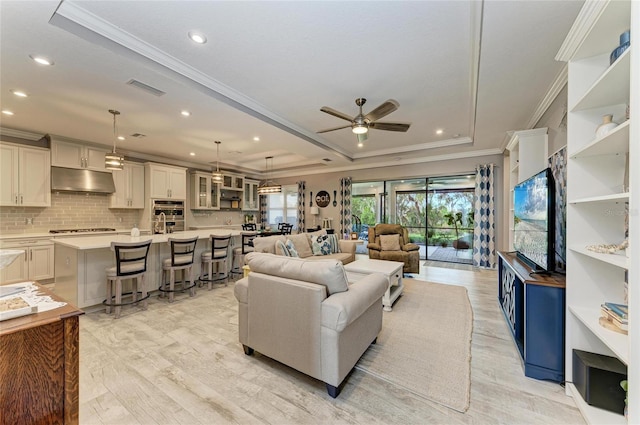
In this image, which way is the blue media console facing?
to the viewer's left

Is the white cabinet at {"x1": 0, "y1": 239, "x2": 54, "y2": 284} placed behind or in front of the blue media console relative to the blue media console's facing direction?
in front

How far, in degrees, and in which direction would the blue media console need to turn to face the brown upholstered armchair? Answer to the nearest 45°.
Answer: approximately 45° to its right

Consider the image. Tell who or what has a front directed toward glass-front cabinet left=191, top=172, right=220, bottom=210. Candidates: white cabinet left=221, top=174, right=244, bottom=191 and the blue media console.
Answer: the blue media console

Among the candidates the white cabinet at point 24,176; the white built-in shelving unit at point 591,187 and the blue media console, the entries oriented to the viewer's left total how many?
2

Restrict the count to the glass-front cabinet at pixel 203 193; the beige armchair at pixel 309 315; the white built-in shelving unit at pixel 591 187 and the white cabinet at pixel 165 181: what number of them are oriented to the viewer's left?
1

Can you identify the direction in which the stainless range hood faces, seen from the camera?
facing the viewer and to the right of the viewer

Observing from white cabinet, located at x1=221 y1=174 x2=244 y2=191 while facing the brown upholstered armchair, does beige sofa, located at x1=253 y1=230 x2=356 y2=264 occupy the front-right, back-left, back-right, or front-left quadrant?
front-right

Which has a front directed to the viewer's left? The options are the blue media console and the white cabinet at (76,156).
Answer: the blue media console

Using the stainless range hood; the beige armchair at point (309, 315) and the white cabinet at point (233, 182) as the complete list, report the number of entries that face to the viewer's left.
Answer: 0

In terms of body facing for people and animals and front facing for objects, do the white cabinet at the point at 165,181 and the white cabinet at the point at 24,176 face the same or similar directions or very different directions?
same or similar directions

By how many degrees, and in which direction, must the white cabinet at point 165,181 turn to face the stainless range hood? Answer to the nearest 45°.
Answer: approximately 135° to its right

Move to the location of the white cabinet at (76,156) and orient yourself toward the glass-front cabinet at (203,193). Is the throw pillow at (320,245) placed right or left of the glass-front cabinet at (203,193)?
right

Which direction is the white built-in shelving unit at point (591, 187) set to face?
to the viewer's left

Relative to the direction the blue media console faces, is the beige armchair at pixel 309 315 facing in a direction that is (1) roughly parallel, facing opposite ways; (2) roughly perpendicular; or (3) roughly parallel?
roughly perpendicular

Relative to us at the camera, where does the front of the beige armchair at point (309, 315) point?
facing away from the viewer and to the right of the viewer
